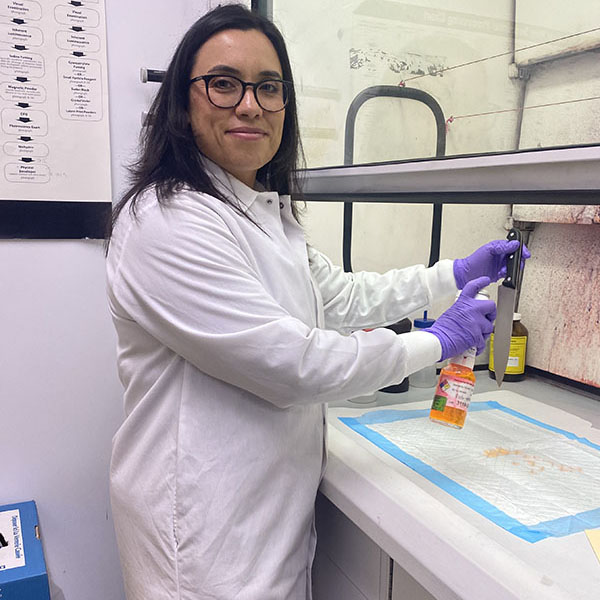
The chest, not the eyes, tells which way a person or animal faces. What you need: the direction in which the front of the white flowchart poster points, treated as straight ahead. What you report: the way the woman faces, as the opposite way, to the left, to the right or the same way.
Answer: to the left

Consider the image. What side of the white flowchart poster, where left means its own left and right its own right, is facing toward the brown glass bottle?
left

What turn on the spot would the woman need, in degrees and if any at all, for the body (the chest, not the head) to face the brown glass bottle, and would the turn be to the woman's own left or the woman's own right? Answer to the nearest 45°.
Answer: approximately 45° to the woman's own left

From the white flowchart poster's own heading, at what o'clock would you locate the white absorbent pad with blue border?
The white absorbent pad with blue border is roughly at 11 o'clock from the white flowchart poster.

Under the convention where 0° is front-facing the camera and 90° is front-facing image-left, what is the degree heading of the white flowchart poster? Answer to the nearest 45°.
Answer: approximately 0°

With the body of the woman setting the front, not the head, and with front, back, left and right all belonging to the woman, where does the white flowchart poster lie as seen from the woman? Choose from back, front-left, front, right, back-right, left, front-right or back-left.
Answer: back-left

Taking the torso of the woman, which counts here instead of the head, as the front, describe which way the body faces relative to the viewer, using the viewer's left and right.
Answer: facing to the right of the viewer

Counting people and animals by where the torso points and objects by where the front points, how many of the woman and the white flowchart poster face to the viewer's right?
1

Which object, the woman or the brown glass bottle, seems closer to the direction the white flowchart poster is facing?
the woman
